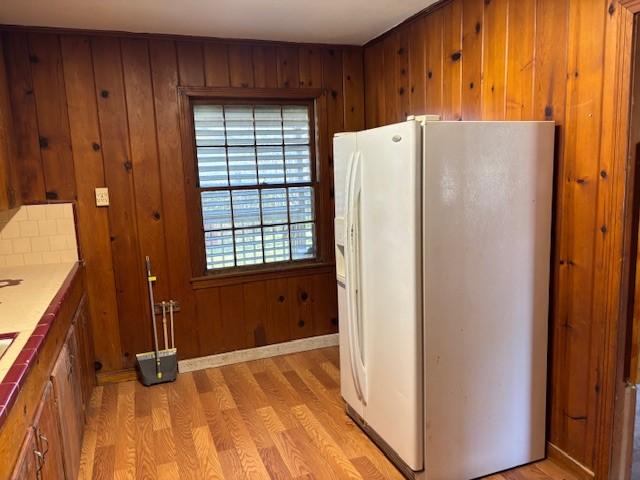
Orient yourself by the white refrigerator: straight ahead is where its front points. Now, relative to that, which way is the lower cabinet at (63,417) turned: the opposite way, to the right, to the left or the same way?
the opposite way

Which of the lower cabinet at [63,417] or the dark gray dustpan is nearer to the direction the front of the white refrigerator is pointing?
the lower cabinet

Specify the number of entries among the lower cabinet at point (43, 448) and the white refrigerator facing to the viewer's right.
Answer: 1

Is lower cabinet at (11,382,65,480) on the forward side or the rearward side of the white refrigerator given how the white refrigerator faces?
on the forward side

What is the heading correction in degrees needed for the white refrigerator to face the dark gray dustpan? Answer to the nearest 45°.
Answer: approximately 45° to its right

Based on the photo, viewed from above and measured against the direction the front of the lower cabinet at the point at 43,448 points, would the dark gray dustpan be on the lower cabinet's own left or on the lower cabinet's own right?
on the lower cabinet's own left

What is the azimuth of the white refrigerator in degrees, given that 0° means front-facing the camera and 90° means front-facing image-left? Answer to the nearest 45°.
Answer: approximately 45°

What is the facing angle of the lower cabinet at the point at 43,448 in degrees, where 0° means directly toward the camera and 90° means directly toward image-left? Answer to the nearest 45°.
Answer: approximately 270°

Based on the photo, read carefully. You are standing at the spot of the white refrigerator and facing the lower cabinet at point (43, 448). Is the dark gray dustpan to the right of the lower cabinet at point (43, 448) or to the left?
right

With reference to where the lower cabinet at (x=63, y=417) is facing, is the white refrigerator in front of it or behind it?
in front

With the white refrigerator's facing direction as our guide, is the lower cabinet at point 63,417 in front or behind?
in front

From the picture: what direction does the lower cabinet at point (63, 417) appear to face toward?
to the viewer's right
